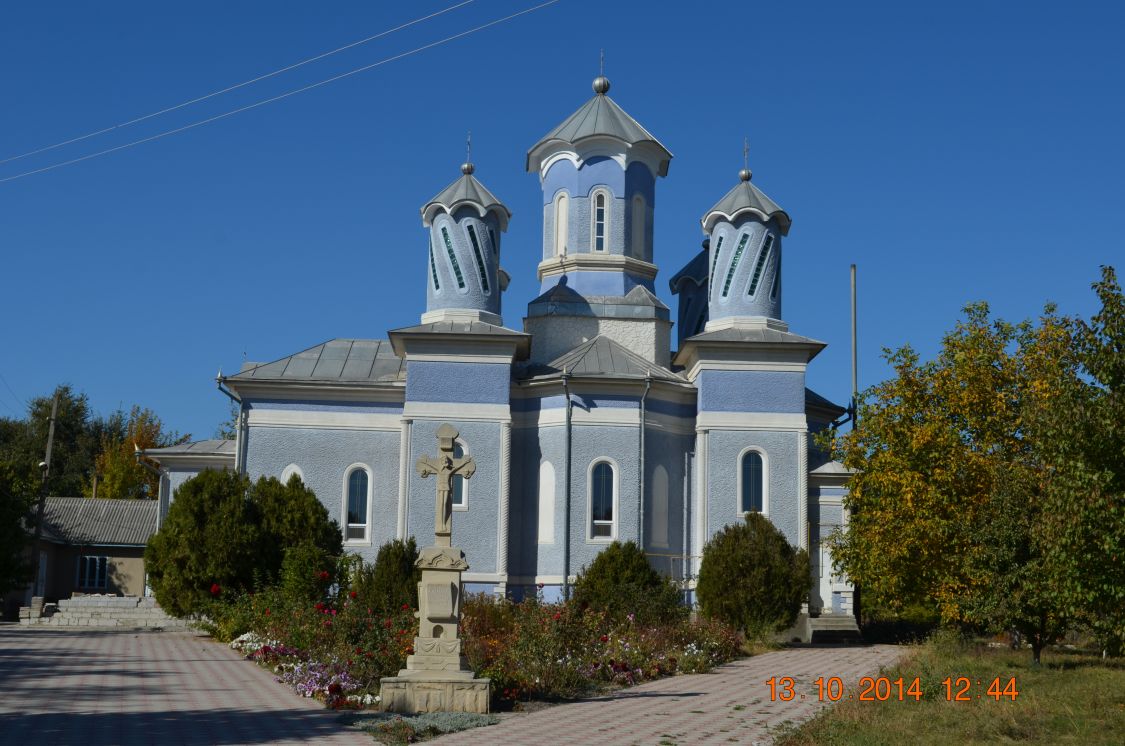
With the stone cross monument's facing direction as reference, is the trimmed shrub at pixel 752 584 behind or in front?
behind

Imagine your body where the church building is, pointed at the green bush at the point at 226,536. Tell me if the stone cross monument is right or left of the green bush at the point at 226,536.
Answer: left

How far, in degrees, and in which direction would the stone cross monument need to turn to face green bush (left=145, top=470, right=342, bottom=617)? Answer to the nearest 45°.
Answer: approximately 180°

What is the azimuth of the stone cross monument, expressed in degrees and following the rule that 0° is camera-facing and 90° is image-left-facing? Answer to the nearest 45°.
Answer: approximately 0°

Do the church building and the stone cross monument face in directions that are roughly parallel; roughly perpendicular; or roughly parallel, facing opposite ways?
roughly perpendicular

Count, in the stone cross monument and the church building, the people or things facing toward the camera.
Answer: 1

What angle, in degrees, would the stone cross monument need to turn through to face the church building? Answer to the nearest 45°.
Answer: approximately 180°

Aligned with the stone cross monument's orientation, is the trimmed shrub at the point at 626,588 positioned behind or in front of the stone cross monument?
behind
